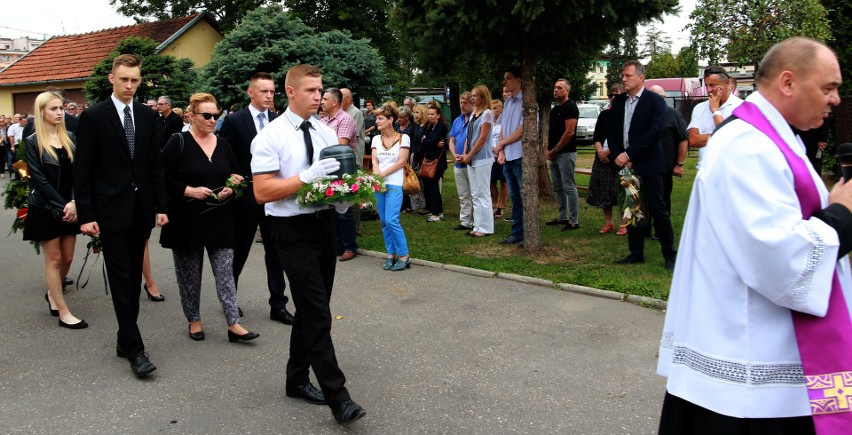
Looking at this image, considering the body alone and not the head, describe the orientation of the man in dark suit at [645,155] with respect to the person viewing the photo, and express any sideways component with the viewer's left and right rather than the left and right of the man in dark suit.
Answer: facing the viewer and to the left of the viewer

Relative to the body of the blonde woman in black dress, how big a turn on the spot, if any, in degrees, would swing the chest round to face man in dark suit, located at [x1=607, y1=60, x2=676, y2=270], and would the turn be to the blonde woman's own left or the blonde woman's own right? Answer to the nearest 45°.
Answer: approximately 45° to the blonde woman's own left

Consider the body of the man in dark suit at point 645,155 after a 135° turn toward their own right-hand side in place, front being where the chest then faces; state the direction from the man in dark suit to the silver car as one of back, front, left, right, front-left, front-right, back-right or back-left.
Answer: front

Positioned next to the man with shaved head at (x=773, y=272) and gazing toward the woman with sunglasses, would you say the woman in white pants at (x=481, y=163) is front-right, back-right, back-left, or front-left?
front-right

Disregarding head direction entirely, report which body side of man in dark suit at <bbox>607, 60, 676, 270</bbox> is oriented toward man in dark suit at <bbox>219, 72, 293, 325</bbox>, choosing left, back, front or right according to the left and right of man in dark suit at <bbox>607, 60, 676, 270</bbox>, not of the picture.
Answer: front

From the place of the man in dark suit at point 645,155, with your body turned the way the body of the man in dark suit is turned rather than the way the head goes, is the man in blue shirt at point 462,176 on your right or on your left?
on your right

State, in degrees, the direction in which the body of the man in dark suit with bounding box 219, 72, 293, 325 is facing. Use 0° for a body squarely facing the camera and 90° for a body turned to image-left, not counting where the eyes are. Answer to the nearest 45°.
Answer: approximately 315°

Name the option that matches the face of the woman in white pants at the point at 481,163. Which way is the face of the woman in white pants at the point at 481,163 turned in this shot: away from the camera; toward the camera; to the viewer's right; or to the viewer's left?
to the viewer's left

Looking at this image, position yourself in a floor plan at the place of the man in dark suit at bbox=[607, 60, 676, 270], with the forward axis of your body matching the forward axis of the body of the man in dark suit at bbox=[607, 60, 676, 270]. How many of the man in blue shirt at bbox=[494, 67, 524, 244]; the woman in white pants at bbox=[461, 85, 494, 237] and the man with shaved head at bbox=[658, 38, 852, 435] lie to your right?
2

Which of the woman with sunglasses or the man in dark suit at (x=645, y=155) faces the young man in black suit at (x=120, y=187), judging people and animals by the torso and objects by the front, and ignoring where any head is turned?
the man in dark suit
